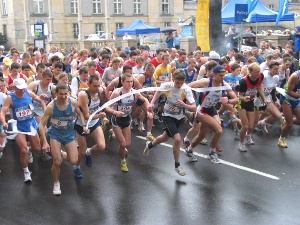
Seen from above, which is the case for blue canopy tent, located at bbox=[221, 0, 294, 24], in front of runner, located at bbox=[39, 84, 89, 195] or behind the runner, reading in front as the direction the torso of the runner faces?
behind

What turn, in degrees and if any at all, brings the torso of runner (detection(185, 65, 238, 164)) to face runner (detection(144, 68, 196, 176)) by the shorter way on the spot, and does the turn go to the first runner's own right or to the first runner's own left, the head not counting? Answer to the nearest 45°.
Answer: approximately 90° to the first runner's own right

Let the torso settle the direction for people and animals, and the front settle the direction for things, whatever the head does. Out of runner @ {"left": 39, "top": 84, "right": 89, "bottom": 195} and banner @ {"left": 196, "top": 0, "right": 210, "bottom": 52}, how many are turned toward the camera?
2

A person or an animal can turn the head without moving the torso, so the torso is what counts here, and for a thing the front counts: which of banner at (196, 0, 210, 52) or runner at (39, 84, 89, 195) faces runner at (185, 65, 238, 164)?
the banner

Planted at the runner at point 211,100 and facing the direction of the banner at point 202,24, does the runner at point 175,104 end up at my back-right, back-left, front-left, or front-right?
back-left

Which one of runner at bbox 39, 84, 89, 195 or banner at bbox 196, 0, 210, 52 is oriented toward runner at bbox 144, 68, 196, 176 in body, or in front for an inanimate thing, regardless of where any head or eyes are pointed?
the banner

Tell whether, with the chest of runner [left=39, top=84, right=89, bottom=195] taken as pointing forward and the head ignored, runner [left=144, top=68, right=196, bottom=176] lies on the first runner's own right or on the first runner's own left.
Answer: on the first runner's own left

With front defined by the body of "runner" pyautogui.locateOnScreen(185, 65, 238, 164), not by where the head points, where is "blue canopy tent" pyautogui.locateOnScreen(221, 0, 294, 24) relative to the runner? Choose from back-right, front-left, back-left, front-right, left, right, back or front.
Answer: back-left

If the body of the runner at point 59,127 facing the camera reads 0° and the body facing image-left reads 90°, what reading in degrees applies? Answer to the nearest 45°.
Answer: approximately 0°

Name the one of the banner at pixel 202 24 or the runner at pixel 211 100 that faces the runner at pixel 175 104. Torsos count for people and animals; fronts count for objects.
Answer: the banner

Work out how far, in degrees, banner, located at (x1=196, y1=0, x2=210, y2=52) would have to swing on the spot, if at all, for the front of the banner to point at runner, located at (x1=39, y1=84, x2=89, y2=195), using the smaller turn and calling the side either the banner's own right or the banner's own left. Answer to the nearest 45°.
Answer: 0° — it already faces them
